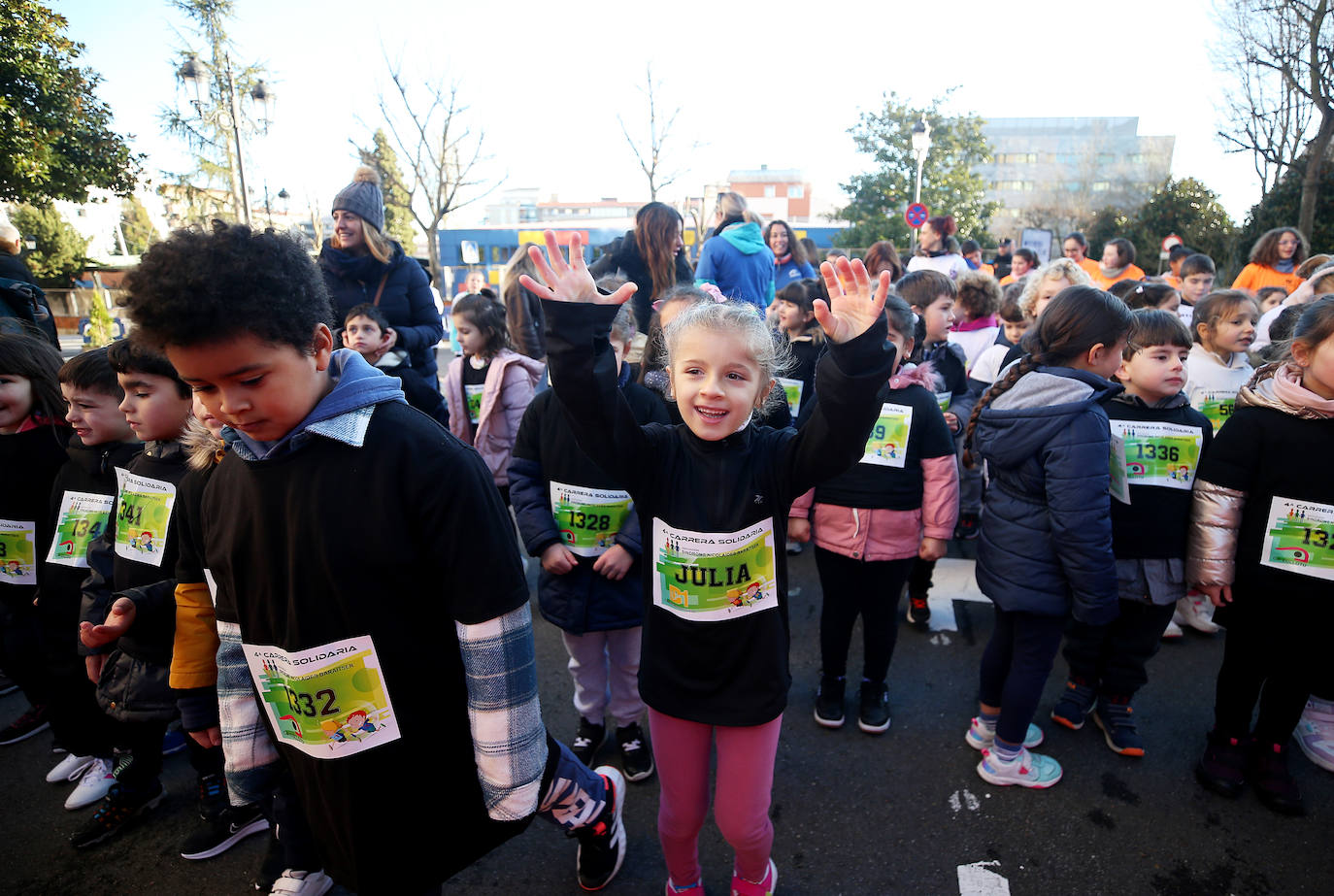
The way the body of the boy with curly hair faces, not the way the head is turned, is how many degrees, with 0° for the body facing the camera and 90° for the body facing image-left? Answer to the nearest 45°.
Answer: approximately 45°

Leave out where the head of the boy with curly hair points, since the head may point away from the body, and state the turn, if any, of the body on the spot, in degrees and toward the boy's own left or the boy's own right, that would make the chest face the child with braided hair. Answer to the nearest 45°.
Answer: approximately 135° to the boy's own left

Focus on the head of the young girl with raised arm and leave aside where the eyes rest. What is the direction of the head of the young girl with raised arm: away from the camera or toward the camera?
toward the camera

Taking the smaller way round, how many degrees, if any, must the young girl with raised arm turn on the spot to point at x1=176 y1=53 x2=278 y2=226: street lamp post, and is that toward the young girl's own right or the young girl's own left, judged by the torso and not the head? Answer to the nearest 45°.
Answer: approximately 135° to the young girl's own right

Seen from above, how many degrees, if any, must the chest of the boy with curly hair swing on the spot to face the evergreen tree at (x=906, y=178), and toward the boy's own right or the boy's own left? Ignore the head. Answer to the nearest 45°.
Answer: approximately 180°

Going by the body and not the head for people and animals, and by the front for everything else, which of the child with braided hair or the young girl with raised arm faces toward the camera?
the young girl with raised arm

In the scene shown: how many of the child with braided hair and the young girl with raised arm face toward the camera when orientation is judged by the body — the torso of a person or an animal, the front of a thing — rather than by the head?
1

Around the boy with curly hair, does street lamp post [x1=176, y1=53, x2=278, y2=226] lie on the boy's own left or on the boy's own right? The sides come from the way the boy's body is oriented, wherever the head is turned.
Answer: on the boy's own right

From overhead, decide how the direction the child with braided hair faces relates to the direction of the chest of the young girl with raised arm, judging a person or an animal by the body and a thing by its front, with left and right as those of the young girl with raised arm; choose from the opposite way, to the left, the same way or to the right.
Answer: to the left

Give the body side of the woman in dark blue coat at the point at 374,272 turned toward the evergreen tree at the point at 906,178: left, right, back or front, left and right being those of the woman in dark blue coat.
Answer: back

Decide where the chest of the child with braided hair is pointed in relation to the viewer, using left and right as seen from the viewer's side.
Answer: facing away from the viewer and to the right of the viewer

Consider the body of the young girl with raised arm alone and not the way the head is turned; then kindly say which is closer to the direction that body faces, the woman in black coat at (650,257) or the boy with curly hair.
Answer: the boy with curly hair

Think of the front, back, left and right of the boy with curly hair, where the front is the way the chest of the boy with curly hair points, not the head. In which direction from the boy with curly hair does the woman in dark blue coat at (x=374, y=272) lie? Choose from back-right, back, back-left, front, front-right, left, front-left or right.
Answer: back-right

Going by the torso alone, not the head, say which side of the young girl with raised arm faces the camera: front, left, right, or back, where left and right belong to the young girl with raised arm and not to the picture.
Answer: front
